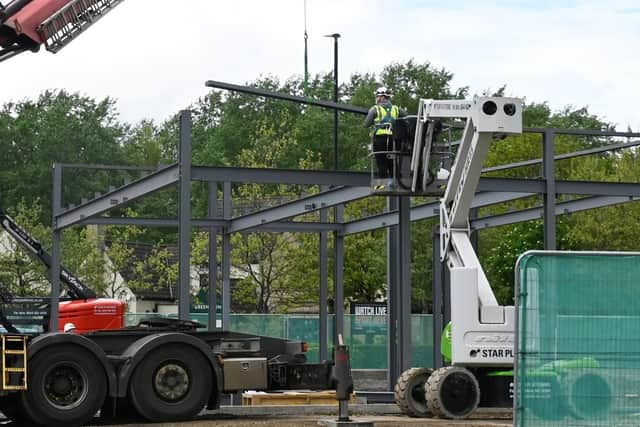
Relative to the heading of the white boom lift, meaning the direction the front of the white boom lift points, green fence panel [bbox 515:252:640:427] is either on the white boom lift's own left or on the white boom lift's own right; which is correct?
on the white boom lift's own left

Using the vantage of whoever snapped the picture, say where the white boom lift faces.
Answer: facing the viewer and to the left of the viewer
